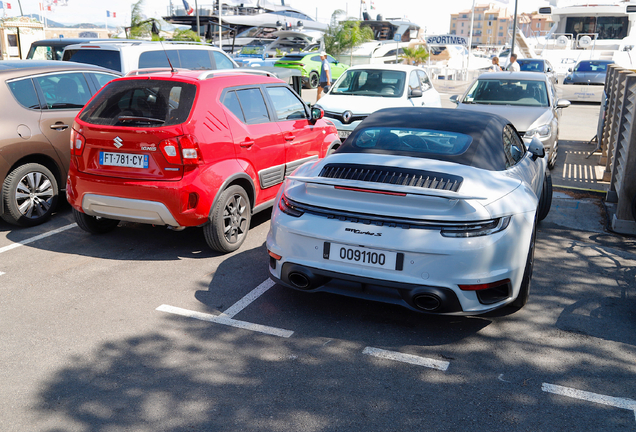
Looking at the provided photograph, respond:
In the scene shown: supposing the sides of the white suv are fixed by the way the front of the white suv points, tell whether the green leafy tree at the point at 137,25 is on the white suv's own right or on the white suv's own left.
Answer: on the white suv's own left

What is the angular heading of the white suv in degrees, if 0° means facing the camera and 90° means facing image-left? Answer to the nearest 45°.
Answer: approximately 225°

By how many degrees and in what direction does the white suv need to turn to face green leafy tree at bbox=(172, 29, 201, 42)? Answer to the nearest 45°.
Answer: approximately 45° to its left

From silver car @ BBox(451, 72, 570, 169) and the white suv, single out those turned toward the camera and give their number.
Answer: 1

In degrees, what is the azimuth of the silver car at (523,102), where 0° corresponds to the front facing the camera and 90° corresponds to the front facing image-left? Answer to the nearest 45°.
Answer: approximately 0°
